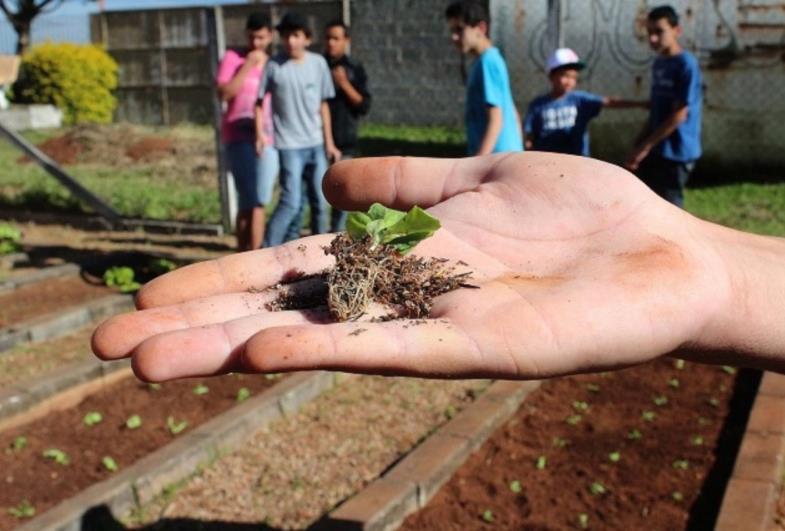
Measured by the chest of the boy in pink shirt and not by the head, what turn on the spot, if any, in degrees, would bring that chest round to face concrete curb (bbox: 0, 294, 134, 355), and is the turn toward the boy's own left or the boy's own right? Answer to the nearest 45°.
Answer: approximately 90° to the boy's own right

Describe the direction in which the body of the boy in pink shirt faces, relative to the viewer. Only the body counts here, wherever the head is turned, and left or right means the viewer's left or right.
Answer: facing the viewer and to the right of the viewer

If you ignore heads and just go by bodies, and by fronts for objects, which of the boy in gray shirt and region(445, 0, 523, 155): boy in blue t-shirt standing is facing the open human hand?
the boy in gray shirt

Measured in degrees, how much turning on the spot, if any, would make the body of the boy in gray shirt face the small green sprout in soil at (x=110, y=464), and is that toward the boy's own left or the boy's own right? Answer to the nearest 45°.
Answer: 0° — they already face it

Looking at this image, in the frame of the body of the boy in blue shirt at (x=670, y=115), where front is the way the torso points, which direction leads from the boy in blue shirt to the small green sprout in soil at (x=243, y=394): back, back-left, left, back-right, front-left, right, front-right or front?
front

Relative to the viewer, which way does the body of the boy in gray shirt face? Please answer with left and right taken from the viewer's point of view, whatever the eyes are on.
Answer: facing the viewer

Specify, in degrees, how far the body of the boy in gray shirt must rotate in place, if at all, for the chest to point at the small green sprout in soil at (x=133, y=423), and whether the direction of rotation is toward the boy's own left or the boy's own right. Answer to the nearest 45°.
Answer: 0° — they already face it

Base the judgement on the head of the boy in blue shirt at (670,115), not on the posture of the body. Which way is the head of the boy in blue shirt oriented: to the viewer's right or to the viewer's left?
to the viewer's left

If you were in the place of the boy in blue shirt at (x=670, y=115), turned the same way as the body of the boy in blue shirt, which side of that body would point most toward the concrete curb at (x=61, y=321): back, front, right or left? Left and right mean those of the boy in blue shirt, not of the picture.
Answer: front

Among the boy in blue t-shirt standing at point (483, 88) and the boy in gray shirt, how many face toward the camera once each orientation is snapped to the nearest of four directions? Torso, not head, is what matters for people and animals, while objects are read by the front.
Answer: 1

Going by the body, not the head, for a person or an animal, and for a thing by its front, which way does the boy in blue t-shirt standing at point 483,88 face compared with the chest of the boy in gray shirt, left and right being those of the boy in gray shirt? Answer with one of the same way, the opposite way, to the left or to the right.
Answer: to the right

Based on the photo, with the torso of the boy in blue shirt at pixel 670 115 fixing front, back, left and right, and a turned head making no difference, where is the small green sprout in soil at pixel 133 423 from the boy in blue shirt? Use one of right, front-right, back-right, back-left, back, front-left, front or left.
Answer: front

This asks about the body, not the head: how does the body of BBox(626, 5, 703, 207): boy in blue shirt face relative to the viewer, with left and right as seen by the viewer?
facing the viewer and to the left of the viewer

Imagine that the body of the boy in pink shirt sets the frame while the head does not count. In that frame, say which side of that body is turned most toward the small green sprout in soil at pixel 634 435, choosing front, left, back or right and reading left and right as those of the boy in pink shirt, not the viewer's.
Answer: front

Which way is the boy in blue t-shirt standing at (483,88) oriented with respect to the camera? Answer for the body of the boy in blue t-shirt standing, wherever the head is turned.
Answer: to the viewer's left

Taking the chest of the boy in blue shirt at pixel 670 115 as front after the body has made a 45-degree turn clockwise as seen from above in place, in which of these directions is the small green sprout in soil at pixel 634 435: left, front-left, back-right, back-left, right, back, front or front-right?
left
